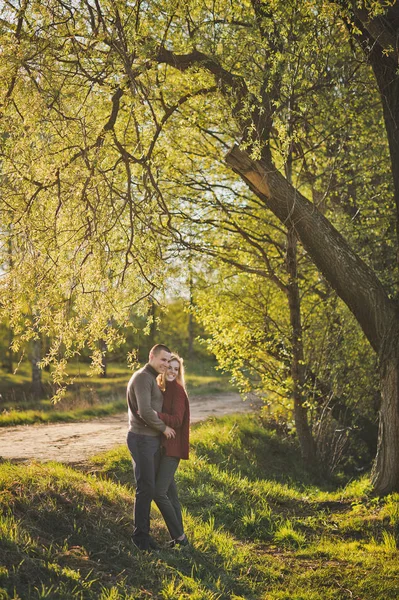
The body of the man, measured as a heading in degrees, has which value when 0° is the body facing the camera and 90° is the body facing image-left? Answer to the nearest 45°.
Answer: approximately 270°

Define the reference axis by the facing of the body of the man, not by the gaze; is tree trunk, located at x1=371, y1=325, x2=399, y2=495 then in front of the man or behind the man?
in front

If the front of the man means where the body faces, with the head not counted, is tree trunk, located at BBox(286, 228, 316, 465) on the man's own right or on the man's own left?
on the man's own left

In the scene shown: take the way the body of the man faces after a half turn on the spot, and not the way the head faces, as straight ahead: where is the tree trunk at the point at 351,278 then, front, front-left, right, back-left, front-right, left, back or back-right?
back-right
